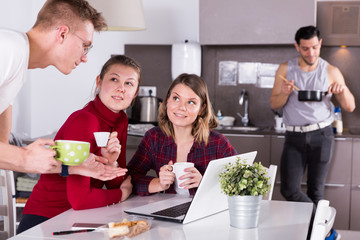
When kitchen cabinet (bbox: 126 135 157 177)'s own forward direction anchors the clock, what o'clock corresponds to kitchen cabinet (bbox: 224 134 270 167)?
kitchen cabinet (bbox: 224 134 270 167) is roughly at 8 o'clock from kitchen cabinet (bbox: 126 135 157 177).

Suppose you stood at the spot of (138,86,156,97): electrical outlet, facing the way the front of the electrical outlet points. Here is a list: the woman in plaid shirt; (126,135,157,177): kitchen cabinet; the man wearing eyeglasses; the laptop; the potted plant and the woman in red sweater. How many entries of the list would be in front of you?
6

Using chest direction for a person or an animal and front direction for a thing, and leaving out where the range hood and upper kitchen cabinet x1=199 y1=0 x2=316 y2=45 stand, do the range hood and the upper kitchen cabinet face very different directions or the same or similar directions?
same or similar directions

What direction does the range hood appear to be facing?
toward the camera

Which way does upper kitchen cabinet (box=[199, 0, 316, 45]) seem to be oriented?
toward the camera

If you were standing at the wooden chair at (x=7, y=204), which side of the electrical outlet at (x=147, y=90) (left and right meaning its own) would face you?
front

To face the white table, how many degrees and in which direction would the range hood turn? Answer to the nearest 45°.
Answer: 0° — it already faces it

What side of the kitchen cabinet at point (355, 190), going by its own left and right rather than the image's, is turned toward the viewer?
front

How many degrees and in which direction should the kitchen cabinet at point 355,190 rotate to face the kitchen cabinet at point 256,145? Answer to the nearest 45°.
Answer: approximately 90° to its right

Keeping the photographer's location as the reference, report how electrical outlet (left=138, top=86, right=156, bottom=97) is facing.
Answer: facing the viewer

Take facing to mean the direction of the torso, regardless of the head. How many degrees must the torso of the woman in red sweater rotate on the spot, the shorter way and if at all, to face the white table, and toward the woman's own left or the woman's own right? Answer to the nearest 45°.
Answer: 0° — they already face it

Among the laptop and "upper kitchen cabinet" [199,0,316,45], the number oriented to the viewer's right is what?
0

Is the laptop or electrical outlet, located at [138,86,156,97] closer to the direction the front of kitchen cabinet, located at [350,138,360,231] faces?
the laptop

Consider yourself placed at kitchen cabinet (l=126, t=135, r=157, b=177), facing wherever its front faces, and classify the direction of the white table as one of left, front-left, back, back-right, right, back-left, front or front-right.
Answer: front

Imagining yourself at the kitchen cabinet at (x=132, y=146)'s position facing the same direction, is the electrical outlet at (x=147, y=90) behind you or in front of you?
behind

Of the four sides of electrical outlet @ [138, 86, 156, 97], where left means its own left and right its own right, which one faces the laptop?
front

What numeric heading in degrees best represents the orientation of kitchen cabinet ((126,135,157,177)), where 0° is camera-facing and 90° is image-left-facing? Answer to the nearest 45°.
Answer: approximately 0°
